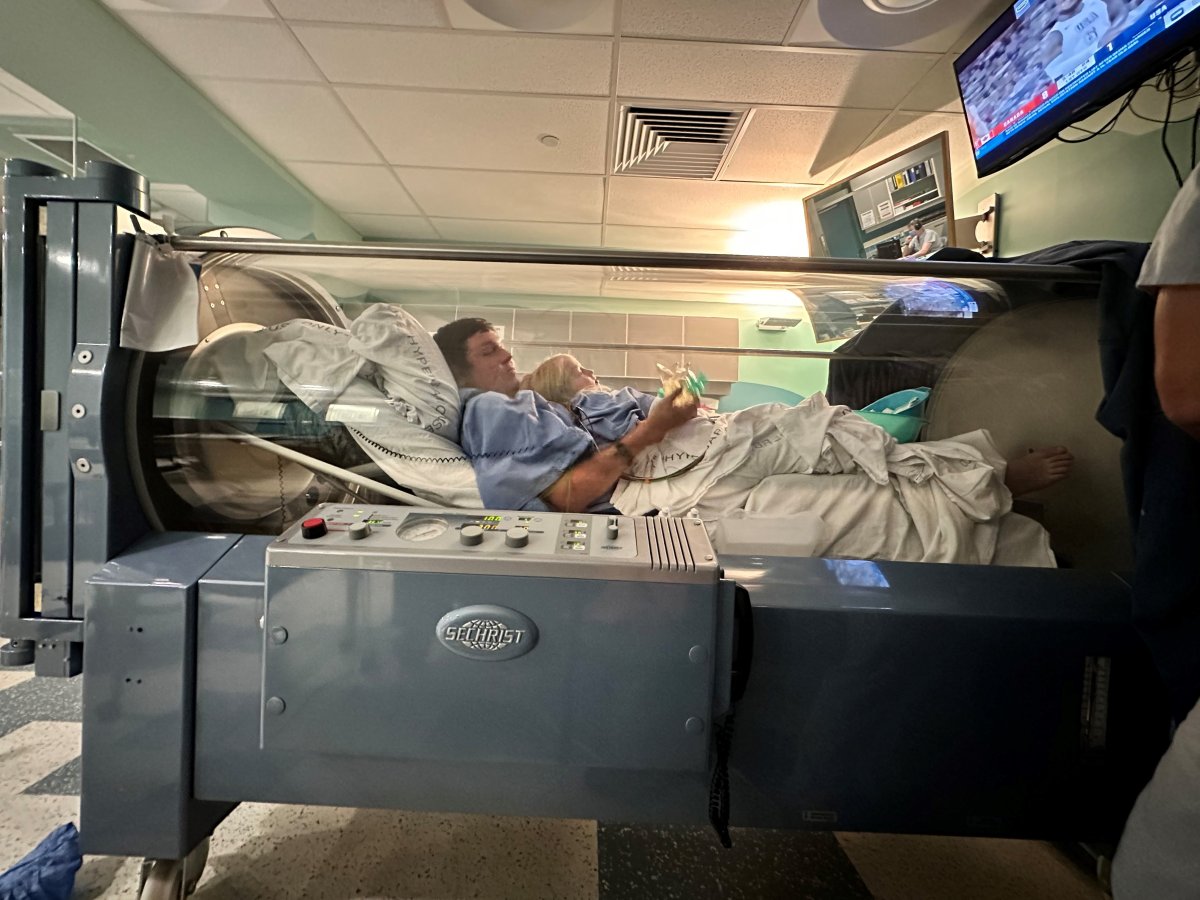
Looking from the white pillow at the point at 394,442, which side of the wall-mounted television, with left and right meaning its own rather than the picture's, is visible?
front

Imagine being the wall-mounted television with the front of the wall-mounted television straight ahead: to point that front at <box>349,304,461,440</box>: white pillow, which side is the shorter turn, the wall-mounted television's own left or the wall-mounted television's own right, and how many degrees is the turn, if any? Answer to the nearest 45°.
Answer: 0° — it already faces it

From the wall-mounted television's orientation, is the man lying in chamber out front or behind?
out front

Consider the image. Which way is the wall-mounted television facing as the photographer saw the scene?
facing the viewer and to the left of the viewer

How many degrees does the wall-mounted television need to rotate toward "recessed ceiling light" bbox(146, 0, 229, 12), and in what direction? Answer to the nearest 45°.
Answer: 0° — it already faces it
